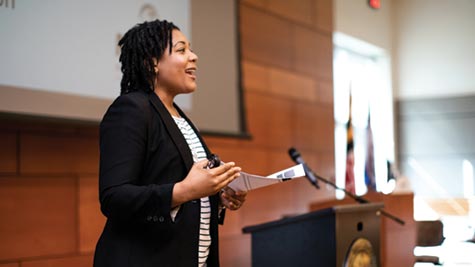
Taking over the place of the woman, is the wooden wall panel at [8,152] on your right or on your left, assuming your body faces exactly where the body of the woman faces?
on your left

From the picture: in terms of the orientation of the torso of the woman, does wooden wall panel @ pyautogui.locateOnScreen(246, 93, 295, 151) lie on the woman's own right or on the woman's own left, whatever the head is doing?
on the woman's own left

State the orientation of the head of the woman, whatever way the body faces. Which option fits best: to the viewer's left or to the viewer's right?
to the viewer's right

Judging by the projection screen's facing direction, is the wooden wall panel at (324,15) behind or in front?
behind

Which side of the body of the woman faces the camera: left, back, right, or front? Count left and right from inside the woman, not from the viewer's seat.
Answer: right

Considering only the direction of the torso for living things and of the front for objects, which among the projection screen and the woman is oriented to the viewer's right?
the woman

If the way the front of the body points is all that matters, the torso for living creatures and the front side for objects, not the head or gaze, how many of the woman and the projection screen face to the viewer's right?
1

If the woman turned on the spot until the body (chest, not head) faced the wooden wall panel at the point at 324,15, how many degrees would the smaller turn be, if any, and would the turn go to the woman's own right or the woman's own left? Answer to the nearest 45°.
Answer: approximately 90° to the woman's own left
